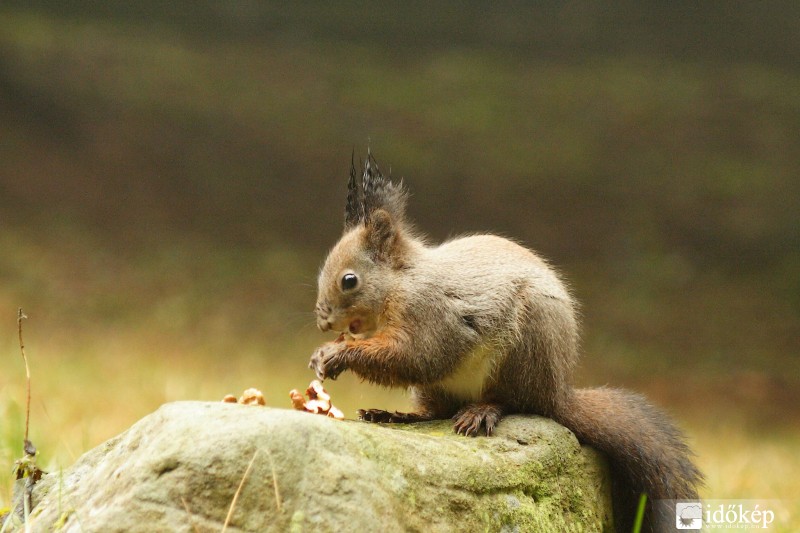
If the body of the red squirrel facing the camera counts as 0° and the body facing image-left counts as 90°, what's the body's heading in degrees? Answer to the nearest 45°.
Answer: approximately 90°

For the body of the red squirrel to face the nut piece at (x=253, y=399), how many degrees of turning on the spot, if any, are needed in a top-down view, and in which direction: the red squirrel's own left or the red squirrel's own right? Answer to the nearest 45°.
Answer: approximately 45° to the red squirrel's own left

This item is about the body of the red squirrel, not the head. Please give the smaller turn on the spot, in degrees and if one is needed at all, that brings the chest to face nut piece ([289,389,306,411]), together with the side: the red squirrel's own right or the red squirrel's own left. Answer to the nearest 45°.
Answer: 0° — it already faces it

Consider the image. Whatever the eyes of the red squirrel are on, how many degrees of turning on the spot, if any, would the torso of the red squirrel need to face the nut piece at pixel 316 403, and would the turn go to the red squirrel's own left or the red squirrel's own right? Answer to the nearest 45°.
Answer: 0° — it already faces it

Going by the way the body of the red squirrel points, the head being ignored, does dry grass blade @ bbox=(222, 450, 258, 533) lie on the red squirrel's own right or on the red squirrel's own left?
on the red squirrel's own left
